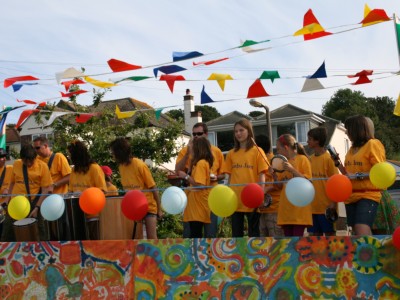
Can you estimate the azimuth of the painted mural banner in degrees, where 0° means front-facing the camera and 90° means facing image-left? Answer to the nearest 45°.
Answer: approximately 0°

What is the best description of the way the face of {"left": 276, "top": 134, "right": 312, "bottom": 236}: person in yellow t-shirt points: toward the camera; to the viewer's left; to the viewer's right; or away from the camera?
to the viewer's left

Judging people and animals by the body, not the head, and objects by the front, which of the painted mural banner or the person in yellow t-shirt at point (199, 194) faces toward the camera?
the painted mural banner

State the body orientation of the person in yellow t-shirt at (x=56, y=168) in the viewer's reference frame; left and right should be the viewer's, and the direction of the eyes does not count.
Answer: facing the viewer and to the left of the viewer

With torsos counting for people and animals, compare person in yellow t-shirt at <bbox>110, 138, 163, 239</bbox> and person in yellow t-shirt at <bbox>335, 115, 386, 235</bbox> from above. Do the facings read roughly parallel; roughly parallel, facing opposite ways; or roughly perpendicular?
roughly parallel

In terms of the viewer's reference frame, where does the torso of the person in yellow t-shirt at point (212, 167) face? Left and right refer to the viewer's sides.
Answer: facing the viewer

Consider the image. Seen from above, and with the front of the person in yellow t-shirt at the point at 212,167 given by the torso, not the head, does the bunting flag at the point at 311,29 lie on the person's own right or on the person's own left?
on the person's own left
